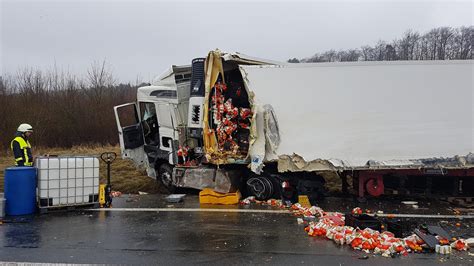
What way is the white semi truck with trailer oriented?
to the viewer's left

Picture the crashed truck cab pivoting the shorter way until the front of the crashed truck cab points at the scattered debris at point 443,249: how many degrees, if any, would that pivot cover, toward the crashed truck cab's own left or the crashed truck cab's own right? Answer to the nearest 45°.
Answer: approximately 180°

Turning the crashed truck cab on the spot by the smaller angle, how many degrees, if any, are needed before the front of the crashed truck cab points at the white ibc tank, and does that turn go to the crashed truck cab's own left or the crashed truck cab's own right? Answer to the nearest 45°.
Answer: approximately 45° to the crashed truck cab's own left

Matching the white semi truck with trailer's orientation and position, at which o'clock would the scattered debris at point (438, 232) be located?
The scattered debris is roughly at 8 o'clock from the white semi truck with trailer.

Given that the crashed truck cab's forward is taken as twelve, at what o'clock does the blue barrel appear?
The blue barrel is roughly at 10 o'clock from the crashed truck cab.

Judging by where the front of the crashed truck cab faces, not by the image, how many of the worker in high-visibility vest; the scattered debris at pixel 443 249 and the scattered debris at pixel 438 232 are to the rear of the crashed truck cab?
2

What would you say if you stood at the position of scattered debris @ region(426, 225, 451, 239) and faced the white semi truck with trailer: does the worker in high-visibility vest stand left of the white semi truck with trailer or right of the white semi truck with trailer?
left

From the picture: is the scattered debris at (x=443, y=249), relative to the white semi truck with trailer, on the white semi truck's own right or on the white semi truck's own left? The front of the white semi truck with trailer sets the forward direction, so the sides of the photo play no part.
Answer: on the white semi truck's own left

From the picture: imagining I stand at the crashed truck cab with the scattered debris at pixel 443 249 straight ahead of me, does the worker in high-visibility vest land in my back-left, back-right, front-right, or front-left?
back-right

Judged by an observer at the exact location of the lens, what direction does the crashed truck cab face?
facing away from the viewer and to the left of the viewer
